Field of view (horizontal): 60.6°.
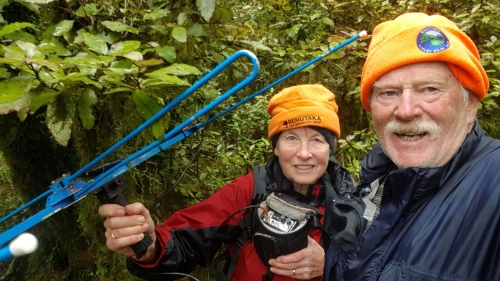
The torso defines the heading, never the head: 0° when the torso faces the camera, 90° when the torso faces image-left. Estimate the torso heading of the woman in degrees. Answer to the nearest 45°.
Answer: approximately 0°

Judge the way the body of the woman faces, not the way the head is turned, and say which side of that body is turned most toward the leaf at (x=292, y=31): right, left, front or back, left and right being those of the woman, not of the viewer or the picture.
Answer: back

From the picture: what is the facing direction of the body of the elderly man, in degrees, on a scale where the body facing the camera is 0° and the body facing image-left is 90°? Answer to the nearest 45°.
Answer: approximately 45°

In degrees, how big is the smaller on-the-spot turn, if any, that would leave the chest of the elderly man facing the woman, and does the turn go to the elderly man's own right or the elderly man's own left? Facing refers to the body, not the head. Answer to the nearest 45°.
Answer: approximately 90° to the elderly man's own right

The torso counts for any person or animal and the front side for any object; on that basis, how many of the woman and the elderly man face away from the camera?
0
